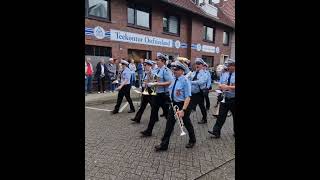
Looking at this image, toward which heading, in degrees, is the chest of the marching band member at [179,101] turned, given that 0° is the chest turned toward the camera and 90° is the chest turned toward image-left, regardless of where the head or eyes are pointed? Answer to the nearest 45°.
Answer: approximately 45°

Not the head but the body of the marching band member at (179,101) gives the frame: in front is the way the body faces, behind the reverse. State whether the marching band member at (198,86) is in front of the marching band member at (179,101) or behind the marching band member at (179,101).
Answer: behind

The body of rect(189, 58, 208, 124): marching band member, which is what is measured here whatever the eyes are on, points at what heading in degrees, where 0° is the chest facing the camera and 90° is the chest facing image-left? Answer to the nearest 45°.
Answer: approximately 45°

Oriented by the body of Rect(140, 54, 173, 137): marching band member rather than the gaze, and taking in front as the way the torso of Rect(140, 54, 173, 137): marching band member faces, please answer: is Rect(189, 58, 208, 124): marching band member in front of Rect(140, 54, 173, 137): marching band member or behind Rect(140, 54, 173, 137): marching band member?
behind

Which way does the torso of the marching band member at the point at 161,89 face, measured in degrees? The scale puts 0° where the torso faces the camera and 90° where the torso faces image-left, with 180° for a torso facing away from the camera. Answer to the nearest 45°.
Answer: approximately 45°

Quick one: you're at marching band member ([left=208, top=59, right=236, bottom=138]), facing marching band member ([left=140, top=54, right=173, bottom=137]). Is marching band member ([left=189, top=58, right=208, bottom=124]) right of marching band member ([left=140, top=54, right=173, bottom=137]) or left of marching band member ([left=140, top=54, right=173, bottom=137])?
right

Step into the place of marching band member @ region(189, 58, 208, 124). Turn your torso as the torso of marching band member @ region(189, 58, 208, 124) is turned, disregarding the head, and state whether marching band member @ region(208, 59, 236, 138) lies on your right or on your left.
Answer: on your left

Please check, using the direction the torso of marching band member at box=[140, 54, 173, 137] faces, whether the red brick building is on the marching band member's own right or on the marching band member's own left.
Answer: on the marching band member's own right

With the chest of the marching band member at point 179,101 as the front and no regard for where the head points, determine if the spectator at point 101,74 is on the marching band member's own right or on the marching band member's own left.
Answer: on the marching band member's own right

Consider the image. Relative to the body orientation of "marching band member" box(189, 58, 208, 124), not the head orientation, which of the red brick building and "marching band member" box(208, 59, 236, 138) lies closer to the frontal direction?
the marching band member

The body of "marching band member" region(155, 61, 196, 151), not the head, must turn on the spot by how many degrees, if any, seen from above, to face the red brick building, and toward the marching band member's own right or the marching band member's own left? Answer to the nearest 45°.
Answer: approximately 135° to the marching band member's own right

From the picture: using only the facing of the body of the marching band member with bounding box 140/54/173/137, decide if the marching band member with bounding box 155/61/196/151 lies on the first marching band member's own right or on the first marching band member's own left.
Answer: on the first marching band member's own left
